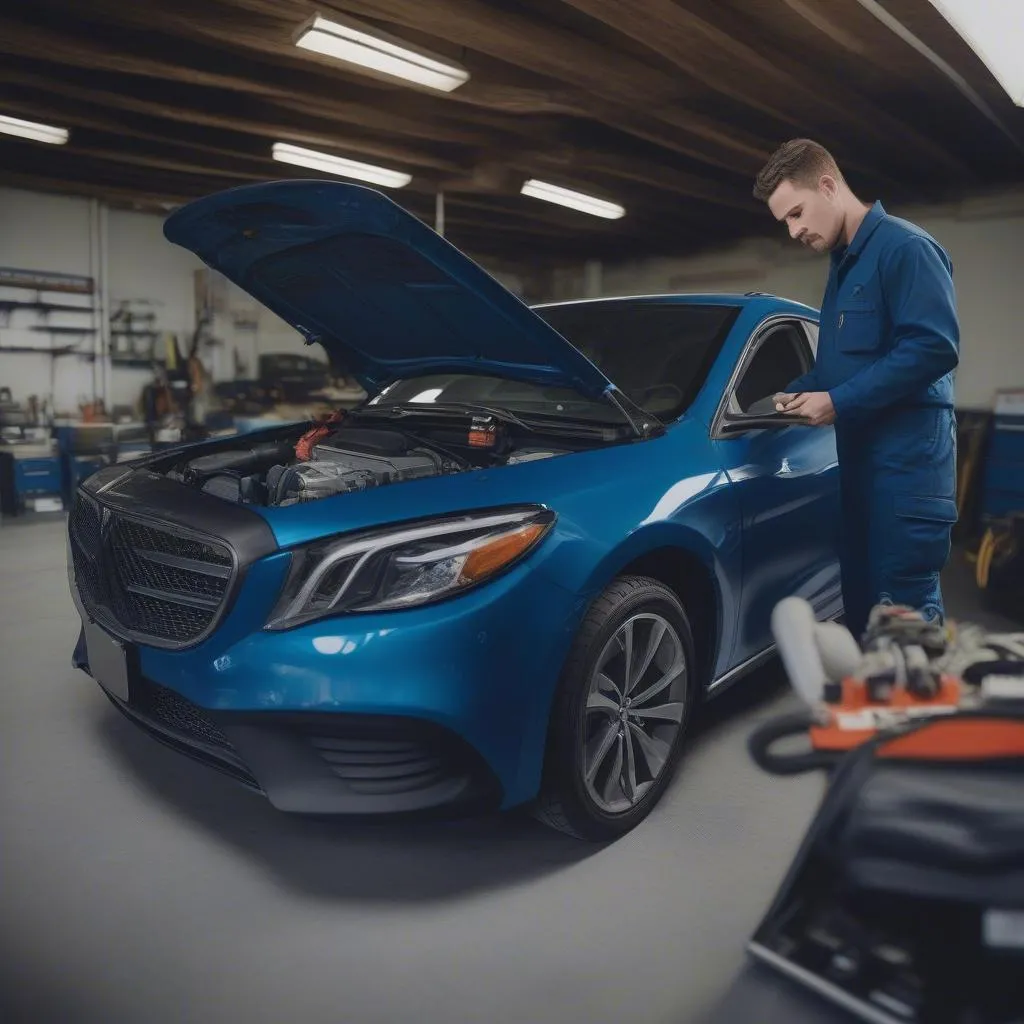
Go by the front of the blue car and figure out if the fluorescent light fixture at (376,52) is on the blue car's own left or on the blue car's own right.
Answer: on the blue car's own right

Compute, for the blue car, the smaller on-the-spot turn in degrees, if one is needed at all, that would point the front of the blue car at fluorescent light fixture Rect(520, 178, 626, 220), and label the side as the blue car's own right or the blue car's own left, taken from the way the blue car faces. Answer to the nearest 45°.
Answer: approximately 135° to the blue car's own right

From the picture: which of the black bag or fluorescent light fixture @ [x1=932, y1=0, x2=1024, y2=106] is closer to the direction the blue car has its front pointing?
the black bag

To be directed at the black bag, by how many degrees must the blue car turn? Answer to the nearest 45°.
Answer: approximately 90° to its left

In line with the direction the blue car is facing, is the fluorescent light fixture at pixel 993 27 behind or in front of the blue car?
behind

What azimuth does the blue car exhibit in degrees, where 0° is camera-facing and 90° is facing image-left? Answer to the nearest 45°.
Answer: approximately 45°

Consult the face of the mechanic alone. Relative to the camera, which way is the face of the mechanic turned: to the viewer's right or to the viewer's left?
to the viewer's left

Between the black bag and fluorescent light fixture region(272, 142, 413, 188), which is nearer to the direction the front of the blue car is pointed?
the black bag

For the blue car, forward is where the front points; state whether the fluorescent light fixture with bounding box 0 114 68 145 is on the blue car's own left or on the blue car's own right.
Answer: on the blue car's own right

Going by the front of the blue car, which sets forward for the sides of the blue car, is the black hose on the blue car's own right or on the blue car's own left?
on the blue car's own left
